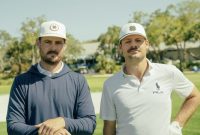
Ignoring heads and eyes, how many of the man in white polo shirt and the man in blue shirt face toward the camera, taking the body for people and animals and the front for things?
2

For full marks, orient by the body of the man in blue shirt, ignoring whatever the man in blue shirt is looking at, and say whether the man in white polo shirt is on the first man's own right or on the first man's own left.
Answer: on the first man's own left

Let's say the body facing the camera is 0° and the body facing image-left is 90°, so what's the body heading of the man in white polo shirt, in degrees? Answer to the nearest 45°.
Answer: approximately 0°

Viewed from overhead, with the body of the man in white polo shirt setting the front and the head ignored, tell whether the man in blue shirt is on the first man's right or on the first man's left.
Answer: on the first man's right

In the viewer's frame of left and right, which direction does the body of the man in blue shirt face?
facing the viewer
